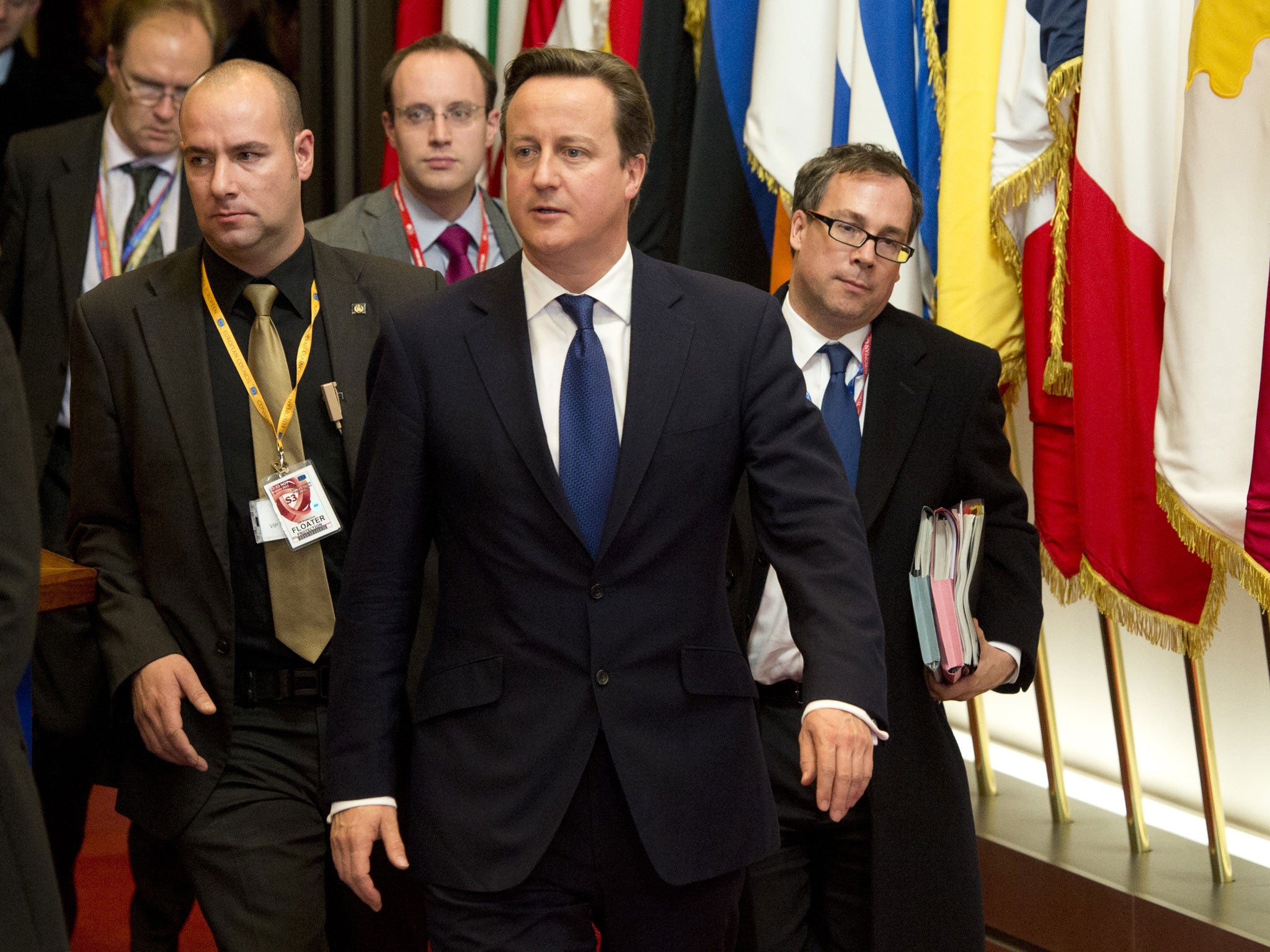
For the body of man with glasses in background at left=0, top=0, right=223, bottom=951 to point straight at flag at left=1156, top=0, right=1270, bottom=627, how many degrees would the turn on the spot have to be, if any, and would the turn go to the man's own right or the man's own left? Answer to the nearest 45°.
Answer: approximately 45° to the man's own left

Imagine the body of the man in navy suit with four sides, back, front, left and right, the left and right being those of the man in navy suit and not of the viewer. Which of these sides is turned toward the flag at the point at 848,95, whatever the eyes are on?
back

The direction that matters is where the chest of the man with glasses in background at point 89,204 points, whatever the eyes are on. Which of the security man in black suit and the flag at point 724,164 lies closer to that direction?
the security man in black suit

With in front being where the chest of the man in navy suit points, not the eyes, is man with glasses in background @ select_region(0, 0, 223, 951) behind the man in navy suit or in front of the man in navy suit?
behind

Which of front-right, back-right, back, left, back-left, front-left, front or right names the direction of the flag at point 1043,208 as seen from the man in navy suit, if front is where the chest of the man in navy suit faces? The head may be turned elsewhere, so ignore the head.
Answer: back-left

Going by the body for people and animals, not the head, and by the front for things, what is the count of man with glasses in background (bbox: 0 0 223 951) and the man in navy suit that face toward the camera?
2

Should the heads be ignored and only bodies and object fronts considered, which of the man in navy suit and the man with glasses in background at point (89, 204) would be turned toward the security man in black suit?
the man with glasses in background

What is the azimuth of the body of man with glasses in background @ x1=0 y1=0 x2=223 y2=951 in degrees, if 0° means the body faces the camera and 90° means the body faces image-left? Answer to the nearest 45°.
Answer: approximately 0°

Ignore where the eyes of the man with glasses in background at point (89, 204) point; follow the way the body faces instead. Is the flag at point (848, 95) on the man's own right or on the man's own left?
on the man's own left
